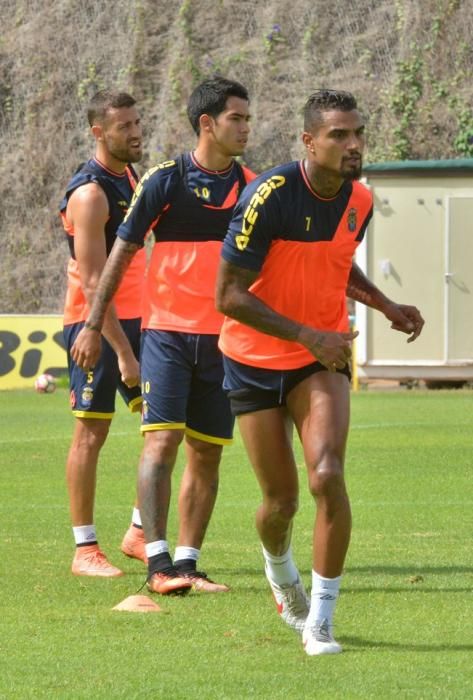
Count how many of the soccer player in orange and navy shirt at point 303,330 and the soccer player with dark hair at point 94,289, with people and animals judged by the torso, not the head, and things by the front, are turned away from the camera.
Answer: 0

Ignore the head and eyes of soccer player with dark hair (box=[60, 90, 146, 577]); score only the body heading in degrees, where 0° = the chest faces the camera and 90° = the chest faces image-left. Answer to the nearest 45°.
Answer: approximately 315°

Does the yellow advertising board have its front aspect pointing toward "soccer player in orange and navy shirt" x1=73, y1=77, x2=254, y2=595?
yes

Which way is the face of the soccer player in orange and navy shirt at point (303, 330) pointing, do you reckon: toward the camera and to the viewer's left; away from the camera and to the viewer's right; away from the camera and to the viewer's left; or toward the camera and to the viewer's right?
toward the camera and to the viewer's right

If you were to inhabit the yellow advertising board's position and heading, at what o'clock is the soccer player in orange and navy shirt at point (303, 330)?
The soccer player in orange and navy shirt is roughly at 12 o'clock from the yellow advertising board.

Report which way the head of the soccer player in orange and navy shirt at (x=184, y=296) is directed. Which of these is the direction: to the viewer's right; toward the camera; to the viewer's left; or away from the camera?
to the viewer's right

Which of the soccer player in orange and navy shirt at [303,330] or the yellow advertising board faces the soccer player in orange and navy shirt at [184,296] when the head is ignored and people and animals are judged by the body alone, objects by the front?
the yellow advertising board

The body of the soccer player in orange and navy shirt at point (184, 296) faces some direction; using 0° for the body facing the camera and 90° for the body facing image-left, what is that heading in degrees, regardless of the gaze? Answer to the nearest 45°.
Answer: approximately 315°
